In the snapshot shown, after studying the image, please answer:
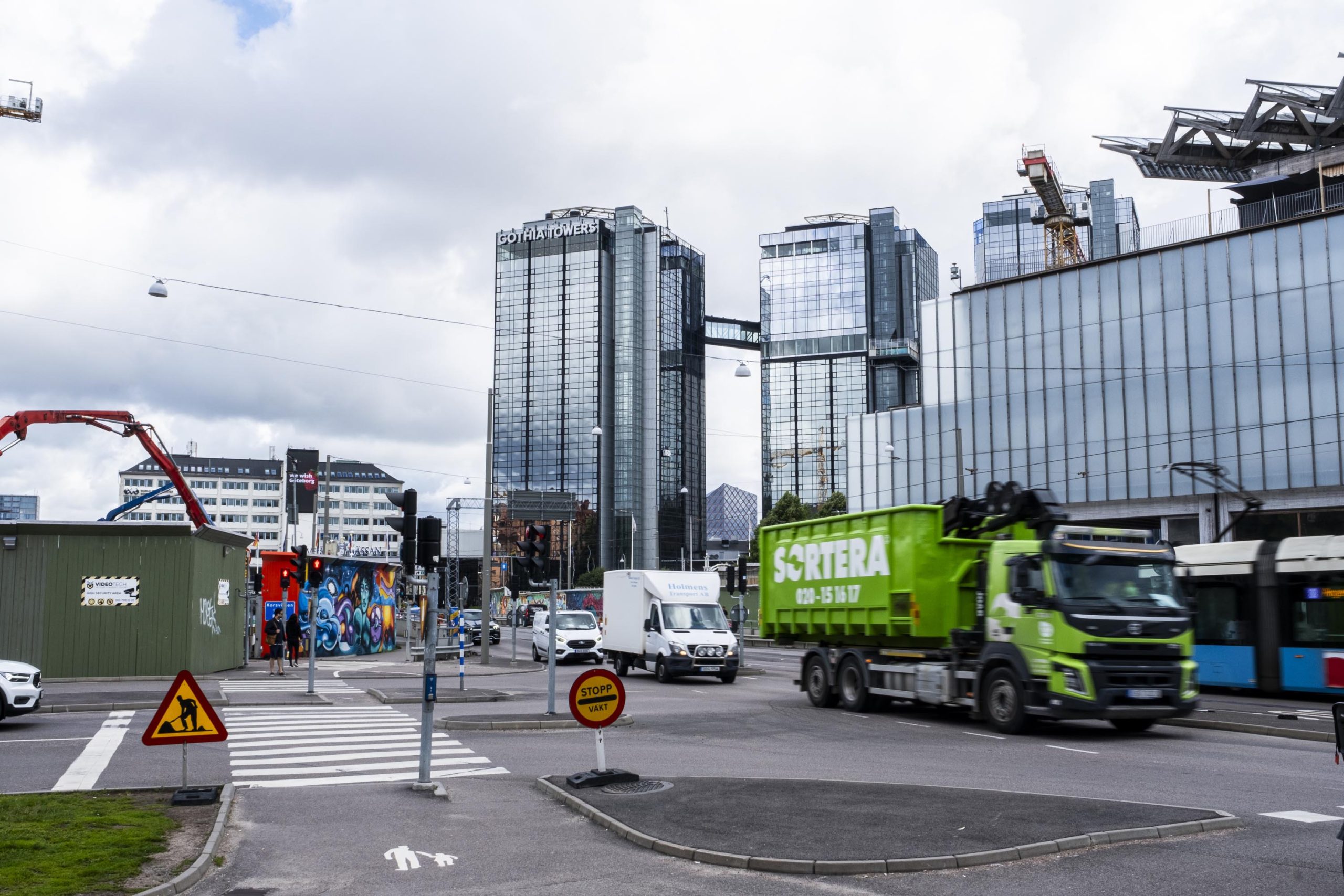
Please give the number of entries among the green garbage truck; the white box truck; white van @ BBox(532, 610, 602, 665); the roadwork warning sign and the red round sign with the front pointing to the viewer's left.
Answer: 0

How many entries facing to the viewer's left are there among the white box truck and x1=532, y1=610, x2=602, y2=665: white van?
0

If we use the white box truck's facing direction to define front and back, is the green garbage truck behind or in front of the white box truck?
in front

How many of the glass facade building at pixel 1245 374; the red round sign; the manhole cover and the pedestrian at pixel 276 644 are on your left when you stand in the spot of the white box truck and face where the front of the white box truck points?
1

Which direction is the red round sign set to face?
toward the camera

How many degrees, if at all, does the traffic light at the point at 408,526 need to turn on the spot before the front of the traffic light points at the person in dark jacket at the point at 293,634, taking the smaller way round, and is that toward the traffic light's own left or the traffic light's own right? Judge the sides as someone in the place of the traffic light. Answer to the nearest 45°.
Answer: approximately 90° to the traffic light's own right

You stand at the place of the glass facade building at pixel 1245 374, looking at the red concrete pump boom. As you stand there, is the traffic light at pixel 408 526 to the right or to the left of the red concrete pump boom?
left

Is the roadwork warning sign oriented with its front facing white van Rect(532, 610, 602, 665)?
no

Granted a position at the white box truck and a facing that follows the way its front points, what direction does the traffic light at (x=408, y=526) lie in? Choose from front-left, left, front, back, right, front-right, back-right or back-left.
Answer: front-right

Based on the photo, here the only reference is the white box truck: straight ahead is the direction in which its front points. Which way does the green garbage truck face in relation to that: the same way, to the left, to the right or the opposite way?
the same way

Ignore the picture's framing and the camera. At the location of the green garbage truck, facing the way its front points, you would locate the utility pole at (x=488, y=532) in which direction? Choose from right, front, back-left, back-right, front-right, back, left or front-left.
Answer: back

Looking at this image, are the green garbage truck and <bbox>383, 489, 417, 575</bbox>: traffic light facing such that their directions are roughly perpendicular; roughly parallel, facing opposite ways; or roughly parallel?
roughly perpendicular

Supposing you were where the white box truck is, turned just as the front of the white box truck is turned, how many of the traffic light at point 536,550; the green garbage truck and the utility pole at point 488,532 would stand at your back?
1

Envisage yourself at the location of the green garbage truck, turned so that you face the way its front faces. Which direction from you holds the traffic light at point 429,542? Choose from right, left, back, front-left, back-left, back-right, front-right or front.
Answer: right
